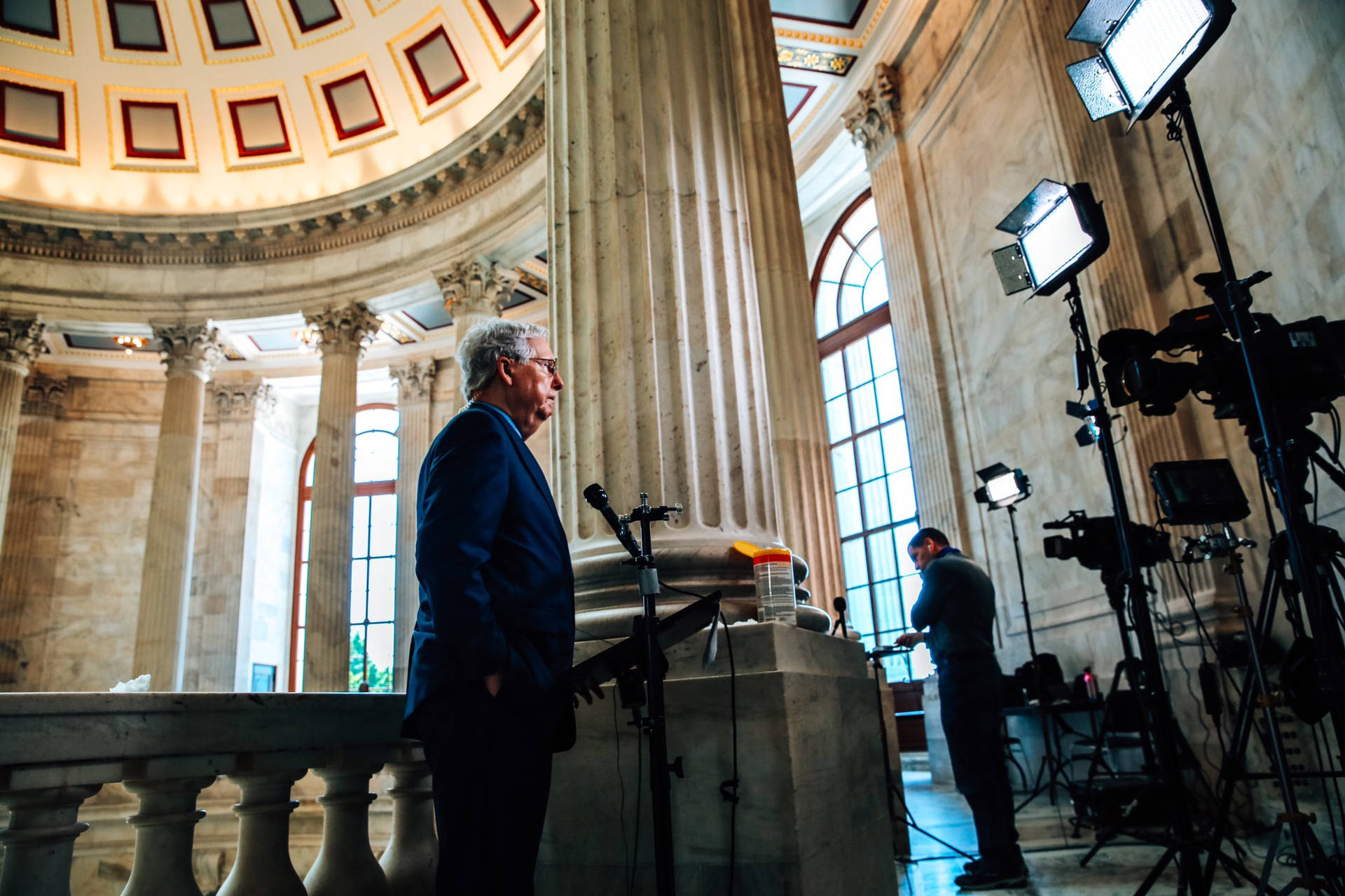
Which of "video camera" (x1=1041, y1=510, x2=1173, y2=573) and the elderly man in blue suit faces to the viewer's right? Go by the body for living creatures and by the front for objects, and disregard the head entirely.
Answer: the elderly man in blue suit

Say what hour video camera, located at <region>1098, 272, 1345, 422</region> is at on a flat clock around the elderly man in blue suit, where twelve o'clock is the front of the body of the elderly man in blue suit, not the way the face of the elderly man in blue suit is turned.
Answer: The video camera is roughly at 12 o'clock from the elderly man in blue suit.

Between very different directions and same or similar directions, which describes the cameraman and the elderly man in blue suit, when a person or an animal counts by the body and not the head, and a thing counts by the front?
very different directions

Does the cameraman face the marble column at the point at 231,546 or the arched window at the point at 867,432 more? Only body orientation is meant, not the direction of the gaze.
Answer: the marble column

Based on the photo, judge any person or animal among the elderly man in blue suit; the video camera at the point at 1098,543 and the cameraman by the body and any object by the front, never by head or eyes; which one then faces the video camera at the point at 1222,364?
the elderly man in blue suit

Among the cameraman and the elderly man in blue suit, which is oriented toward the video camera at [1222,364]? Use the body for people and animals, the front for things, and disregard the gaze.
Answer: the elderly man in blue suit

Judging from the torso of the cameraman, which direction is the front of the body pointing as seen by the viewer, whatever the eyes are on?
to the viewer's left

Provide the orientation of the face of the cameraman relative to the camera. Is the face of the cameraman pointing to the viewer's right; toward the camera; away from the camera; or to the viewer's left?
to the viewer's left

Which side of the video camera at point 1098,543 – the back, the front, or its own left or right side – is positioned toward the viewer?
left

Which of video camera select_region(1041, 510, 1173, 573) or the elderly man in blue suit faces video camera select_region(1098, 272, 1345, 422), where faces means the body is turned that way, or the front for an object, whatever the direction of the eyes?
the elderly man in blue suit

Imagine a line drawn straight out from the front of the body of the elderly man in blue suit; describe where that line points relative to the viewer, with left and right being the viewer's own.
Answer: facing to the right of the viewer

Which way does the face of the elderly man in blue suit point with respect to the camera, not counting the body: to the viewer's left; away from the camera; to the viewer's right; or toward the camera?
to the viewer's right

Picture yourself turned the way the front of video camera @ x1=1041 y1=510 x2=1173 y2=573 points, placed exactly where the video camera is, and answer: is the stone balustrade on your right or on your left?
on your left
